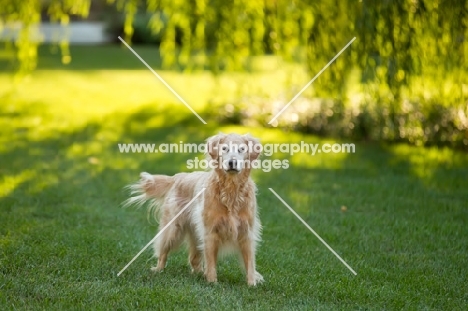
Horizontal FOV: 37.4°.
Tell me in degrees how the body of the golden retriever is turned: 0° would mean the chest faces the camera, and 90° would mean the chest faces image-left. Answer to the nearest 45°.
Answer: approximately 315°
